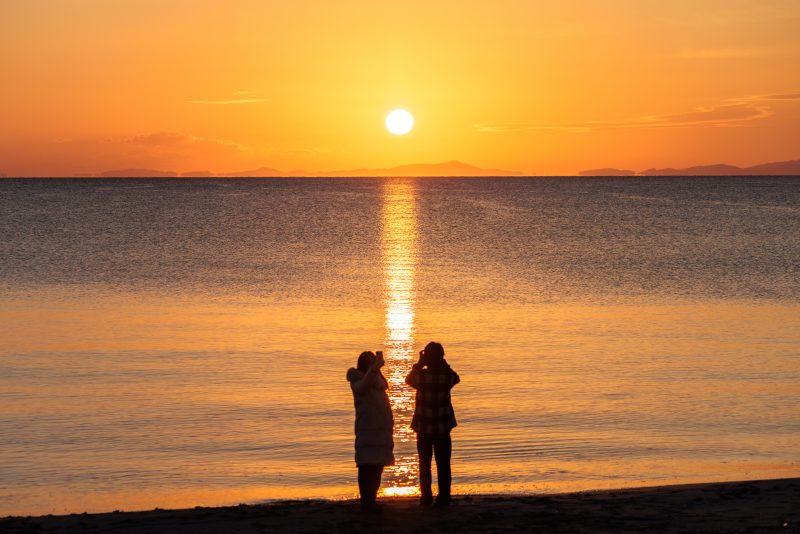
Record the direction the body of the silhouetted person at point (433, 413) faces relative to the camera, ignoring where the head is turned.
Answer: away from the camera

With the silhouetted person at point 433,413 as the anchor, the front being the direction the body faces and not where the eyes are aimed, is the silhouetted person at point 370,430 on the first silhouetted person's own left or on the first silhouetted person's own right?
on the first silhouetted person's own left
